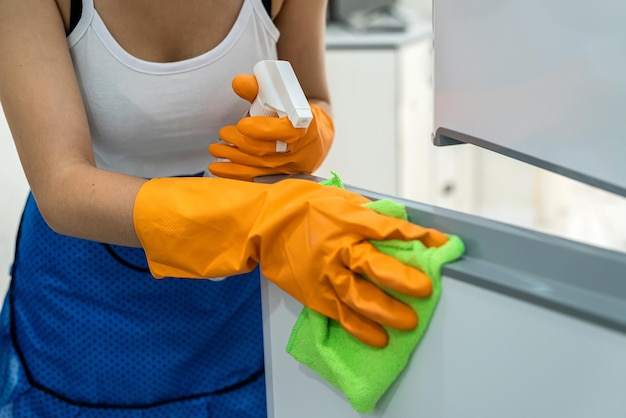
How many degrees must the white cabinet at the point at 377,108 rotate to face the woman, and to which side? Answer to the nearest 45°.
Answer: approximately 45° to its right

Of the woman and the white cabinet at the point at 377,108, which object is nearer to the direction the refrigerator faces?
the woman

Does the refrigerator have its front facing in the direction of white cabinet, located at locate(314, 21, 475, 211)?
no

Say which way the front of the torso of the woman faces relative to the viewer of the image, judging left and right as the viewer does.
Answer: facing the viewer

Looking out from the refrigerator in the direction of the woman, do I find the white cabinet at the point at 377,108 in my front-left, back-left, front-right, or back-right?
front-right

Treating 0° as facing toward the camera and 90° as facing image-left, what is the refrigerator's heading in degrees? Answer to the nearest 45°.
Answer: approximately 45°

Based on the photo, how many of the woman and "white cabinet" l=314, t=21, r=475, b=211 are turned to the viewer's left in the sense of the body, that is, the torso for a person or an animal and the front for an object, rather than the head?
0

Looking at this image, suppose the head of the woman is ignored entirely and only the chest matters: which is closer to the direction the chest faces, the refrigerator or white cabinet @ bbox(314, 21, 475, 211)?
the refrigerator

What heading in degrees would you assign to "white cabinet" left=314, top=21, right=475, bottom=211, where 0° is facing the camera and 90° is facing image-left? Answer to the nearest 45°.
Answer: approximately 315°

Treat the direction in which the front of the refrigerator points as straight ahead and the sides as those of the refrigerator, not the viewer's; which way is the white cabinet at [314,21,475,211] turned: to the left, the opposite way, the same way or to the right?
to the left
